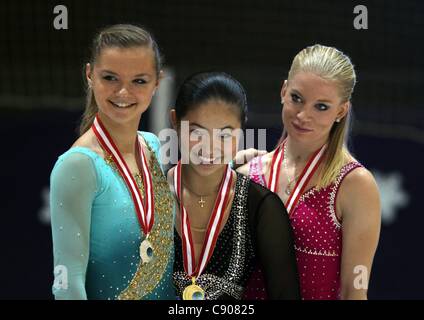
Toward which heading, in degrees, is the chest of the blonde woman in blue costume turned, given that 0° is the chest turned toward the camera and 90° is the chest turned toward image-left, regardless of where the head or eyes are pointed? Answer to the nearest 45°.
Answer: approximately 315°

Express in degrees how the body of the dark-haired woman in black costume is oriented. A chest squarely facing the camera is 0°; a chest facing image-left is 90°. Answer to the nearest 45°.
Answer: approximately 0°

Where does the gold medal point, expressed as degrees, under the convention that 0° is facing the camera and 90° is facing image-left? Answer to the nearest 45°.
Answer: approximately 0°
